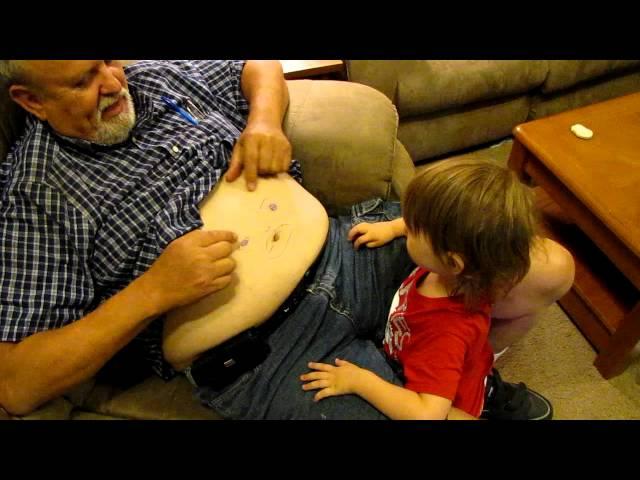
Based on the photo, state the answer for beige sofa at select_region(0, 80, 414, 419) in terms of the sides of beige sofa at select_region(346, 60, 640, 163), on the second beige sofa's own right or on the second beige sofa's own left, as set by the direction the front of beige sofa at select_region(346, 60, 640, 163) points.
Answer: on the second beige sofa's own right

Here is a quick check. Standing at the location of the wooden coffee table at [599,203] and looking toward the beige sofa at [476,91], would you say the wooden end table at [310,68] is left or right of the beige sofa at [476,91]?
left

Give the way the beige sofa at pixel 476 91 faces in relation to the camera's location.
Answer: facing the viewer and to the right of the viewer

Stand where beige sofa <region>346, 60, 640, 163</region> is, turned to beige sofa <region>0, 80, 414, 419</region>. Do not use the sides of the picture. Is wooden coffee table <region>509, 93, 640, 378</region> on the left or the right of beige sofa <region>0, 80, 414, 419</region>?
left

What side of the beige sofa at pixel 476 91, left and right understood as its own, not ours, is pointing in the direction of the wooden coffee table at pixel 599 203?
front

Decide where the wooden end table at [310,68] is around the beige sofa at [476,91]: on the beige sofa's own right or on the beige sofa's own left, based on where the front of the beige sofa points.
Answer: on the beige sofa's own right
